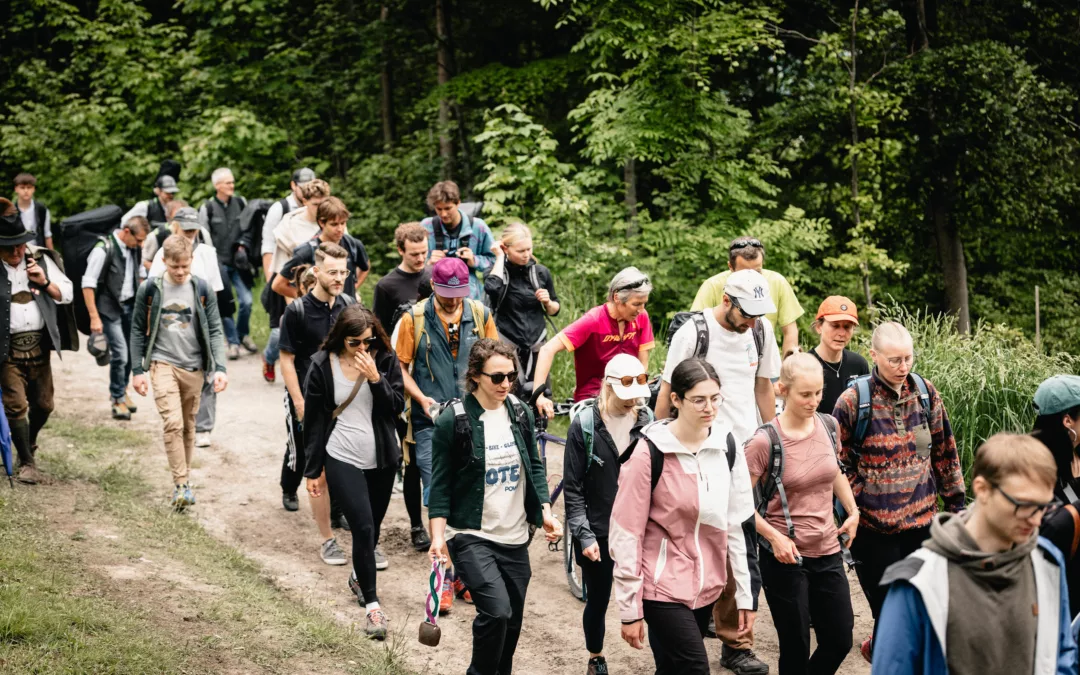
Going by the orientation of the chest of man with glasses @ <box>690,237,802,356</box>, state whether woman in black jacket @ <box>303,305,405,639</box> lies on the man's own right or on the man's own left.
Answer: on the man's own right

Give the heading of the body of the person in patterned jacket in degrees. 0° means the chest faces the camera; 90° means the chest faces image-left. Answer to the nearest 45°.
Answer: approximately 315°

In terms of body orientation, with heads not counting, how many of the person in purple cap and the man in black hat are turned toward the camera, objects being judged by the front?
2

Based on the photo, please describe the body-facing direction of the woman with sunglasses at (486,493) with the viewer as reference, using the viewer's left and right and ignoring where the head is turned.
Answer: facing the viewer and to the right of the viewer

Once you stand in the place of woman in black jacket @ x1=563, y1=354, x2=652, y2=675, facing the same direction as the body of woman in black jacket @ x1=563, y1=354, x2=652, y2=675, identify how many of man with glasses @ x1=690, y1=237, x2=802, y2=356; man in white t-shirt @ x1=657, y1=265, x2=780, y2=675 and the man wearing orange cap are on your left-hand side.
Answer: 3

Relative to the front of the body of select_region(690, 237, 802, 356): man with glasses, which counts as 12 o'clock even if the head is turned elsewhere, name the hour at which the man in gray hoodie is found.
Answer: The man in gray hoodie is roughly at 12 o'clock from the man with glasses.

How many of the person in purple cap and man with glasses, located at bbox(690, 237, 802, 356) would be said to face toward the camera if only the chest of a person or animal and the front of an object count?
2

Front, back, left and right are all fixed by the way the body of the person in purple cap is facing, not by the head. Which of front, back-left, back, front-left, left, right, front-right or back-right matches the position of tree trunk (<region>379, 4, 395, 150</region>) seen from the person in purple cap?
back

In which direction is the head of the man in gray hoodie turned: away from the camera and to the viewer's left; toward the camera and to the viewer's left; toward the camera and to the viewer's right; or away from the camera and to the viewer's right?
toward the camera and to the viewer's right

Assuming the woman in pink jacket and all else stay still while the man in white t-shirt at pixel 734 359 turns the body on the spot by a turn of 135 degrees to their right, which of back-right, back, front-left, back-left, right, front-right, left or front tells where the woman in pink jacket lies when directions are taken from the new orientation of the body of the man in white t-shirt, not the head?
left

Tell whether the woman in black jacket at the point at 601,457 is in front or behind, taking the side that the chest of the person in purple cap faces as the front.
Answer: in front

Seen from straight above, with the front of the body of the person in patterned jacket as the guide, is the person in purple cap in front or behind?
behind
